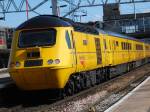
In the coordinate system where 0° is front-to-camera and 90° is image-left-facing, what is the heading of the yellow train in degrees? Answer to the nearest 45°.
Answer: approximately 45°
